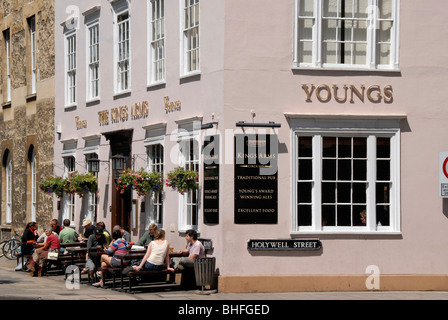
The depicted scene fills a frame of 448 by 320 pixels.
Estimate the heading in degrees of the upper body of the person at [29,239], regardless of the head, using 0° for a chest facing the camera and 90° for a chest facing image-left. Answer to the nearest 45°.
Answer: approximately 270°

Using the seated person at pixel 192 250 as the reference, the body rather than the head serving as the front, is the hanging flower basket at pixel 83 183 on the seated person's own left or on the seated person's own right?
on the seated person's own right

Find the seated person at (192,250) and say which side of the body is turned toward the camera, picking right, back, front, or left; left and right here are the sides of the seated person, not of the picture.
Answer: left
